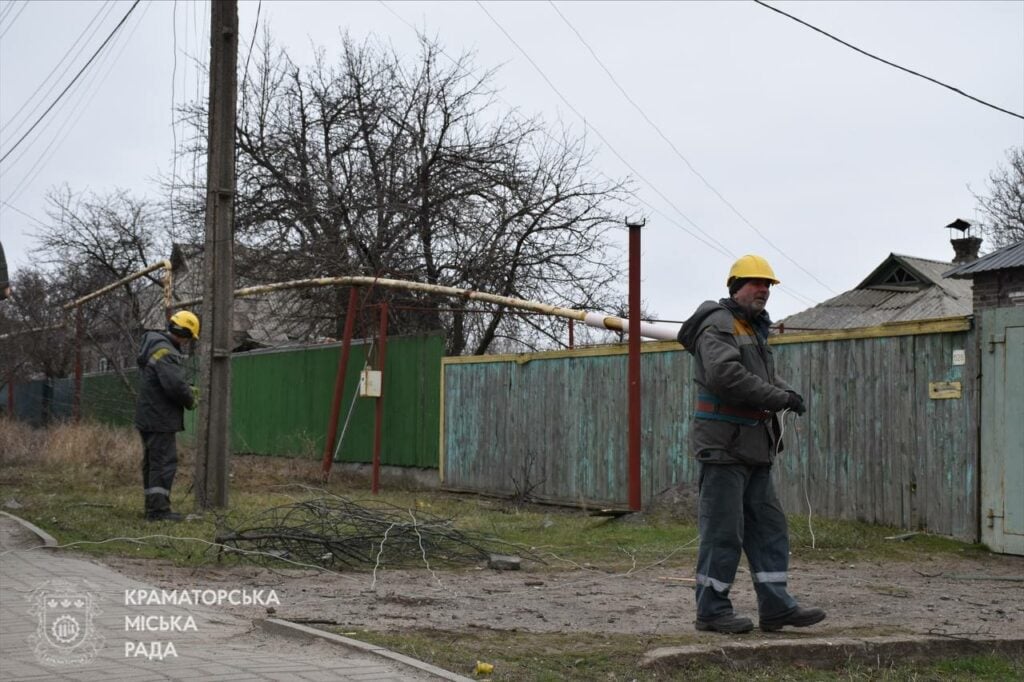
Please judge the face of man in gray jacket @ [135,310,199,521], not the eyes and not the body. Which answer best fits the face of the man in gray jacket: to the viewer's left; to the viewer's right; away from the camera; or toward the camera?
to the viewer's right

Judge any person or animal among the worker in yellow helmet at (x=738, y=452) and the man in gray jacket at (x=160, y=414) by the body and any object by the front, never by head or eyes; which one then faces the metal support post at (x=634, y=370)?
the man in gray jacket

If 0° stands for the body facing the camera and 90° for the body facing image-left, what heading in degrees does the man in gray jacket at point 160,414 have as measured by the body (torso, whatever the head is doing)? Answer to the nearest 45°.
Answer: approximately 270°

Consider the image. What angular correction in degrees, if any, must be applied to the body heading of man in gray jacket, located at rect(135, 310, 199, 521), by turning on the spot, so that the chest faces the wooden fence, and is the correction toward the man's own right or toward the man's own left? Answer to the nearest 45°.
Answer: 0° — they already face it
